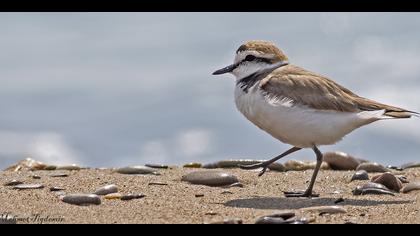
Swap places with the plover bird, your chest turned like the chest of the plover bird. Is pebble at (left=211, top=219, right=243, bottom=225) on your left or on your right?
on your left

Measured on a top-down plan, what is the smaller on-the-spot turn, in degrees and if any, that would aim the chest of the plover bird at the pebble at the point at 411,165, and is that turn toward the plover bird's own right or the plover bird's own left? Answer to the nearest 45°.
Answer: approximately 135° to the plover bird's own right

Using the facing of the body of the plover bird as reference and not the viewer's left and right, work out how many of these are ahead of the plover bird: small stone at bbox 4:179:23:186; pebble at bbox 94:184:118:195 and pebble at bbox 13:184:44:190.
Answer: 3

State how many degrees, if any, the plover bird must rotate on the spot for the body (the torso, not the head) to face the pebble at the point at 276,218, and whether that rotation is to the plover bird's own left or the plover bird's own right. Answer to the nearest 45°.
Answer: approximately 90° to the plover bird's own left

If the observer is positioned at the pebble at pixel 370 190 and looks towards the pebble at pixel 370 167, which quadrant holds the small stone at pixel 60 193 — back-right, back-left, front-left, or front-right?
back-left

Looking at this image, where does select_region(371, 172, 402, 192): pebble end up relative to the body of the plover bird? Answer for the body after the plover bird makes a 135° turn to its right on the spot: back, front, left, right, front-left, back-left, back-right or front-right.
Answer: front

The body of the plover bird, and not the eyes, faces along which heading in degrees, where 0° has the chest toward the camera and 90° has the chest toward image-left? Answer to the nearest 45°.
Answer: approximately 90°

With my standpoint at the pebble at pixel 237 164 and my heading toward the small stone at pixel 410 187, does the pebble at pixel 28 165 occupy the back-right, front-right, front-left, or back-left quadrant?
back-right

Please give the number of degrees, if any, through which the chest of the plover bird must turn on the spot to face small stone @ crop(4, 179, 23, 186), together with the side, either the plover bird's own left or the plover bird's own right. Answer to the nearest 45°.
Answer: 0° — it already faces it

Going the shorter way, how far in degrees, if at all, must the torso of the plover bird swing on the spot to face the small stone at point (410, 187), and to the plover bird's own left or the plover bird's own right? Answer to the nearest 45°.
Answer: approximately 135° to the plover bird's own right

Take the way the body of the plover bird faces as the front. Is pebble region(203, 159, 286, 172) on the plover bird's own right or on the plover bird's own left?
on the plover bird's own right

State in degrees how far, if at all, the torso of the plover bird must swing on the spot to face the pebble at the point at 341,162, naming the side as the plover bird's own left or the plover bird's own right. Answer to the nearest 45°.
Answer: approximately 90° to the plover bird's own right
